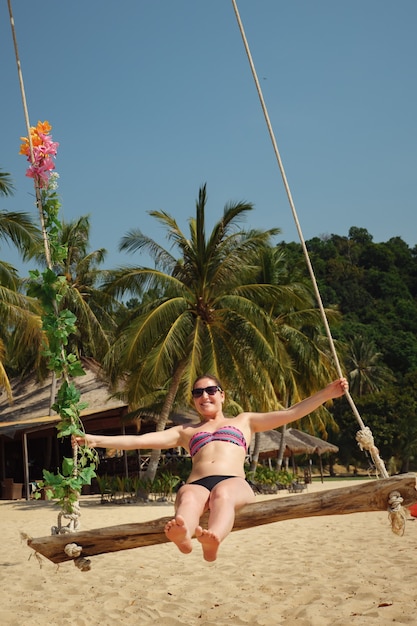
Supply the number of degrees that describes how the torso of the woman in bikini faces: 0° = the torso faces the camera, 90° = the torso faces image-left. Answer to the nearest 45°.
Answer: approximately 0°

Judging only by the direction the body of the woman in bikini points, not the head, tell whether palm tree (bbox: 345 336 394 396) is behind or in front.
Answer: behind

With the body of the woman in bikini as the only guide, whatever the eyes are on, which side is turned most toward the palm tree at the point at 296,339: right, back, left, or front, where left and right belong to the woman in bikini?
back

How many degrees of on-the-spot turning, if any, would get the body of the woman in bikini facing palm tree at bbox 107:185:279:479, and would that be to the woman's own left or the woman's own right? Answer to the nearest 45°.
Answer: approximately 180°

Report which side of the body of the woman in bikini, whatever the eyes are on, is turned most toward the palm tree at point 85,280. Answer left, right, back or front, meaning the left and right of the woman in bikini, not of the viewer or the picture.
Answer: back

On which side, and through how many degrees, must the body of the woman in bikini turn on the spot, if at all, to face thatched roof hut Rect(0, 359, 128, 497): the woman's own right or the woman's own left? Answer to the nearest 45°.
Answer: approximately 180°

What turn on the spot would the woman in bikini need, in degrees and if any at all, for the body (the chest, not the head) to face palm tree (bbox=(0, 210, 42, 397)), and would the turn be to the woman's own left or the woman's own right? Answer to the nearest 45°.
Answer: approximately 180°
